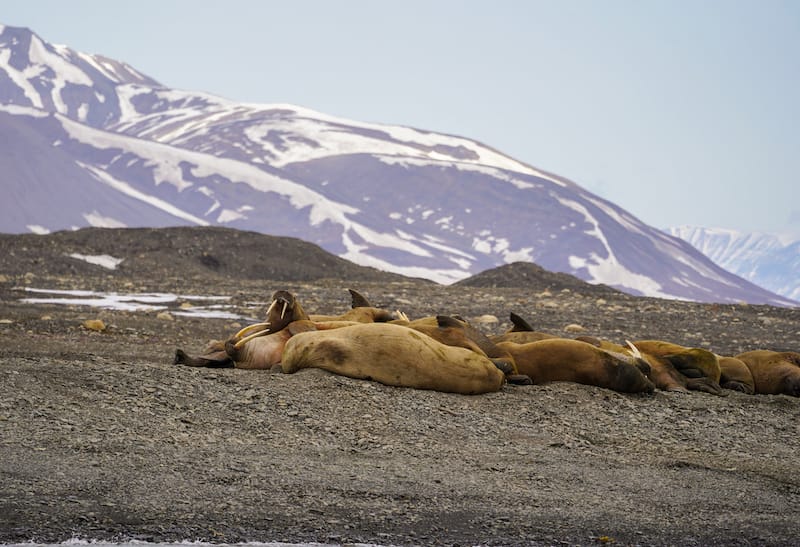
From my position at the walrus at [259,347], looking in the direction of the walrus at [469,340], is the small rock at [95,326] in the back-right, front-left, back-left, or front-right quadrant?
back-left

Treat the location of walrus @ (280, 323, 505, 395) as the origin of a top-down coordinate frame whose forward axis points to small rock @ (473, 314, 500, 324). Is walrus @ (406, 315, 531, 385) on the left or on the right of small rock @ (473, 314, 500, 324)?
right

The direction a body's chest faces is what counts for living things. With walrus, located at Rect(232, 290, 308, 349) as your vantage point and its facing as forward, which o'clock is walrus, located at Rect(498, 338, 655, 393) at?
walrus, located at Rect(498, 338, 655, 393) is roughly at 8 o'clock from walrus, located at Rect(232, 290, 308, 349).

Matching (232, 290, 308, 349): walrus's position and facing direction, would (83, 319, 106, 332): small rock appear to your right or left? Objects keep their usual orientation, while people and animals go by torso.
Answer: on your right

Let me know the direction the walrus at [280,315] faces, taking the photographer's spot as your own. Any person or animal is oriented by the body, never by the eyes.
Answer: facing the viewer and to the left of the viewer

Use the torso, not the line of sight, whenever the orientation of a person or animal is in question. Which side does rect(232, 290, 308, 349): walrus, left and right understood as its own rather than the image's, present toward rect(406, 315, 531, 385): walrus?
left

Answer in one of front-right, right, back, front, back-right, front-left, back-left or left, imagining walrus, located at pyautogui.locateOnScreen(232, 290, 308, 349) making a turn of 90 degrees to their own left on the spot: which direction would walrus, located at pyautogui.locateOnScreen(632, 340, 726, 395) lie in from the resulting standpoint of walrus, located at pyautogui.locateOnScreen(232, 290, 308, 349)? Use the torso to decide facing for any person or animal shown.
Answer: front-left
